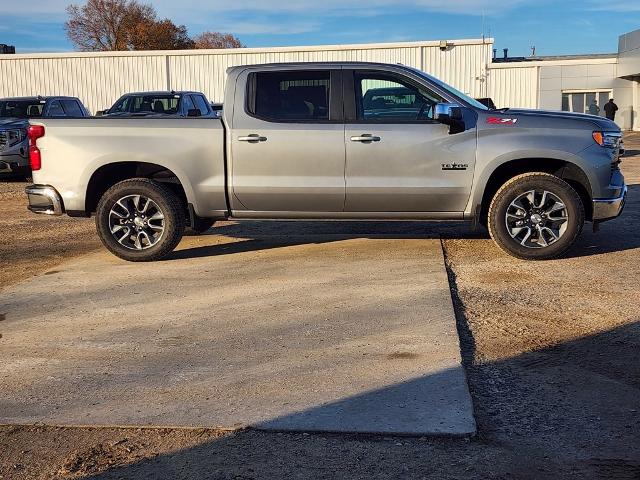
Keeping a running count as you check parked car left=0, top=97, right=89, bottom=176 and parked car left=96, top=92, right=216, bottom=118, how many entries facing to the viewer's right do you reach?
0

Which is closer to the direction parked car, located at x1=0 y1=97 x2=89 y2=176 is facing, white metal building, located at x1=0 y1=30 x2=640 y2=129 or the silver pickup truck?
the silver pickup truck

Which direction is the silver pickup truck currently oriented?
to the viewer's right

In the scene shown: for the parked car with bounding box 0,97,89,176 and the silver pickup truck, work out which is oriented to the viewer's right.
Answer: the silver pickup truck

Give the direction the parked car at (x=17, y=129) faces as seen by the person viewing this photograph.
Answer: facing the viewer and to the left of the viewer

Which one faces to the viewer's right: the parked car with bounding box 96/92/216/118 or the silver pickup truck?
the silver pickup truck

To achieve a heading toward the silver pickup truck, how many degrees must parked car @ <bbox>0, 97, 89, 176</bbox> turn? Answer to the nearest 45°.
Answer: approximately 45° to its left

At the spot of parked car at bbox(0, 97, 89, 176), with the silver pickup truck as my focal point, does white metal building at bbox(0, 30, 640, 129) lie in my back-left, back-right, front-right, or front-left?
back-left

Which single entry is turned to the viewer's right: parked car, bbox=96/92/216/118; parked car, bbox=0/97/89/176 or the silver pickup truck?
the silver pickup truck

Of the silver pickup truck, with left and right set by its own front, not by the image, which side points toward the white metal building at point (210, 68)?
left

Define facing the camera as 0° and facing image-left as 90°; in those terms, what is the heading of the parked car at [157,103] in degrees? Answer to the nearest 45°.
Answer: approximately 45°

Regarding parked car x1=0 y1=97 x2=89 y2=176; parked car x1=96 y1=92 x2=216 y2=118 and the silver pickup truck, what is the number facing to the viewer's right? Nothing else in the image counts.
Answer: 1
